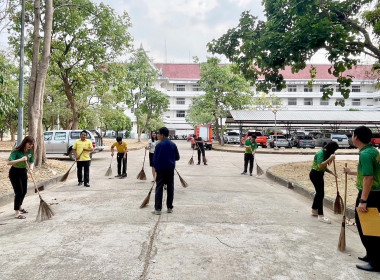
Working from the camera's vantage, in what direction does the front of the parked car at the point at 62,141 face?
facing away from the viewer and to the left of the viewer

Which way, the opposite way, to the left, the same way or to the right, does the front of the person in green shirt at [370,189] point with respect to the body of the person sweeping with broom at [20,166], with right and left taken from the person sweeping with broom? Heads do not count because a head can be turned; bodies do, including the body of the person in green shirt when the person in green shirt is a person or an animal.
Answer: the opposite way

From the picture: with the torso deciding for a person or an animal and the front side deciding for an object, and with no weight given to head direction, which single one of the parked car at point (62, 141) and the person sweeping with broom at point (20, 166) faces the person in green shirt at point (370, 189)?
the person sweeping with broom

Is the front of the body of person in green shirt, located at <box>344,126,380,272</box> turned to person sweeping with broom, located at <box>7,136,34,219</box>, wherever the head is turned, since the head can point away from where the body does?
yes

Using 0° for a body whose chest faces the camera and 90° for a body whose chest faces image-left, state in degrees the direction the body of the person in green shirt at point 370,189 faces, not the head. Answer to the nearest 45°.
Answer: approximately 90°

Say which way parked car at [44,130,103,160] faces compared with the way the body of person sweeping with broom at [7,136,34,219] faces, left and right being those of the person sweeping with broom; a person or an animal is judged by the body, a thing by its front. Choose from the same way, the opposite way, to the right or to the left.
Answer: the opposite way
